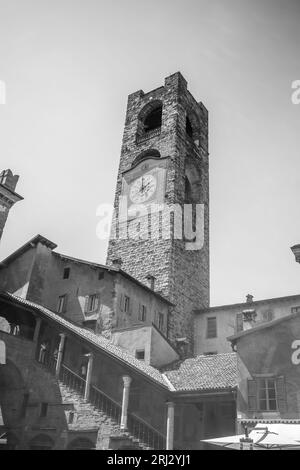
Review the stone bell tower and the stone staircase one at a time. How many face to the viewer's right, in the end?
1

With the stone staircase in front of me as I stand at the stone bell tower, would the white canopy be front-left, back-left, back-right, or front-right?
front-left

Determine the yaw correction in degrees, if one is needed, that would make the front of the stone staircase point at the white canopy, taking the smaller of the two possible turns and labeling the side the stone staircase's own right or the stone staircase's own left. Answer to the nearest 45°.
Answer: approximately 45° to the stone staircase's own right

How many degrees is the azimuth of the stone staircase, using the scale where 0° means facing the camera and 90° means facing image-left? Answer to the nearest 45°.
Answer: approximately 270°

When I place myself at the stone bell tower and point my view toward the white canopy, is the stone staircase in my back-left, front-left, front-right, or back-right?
front-right

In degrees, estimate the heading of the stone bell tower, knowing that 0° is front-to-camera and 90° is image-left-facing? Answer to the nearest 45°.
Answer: approximately 45°

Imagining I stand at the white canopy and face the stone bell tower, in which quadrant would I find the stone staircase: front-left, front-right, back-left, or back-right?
front-left
